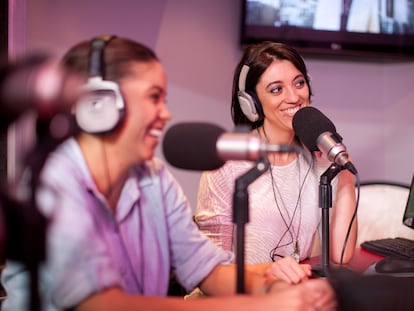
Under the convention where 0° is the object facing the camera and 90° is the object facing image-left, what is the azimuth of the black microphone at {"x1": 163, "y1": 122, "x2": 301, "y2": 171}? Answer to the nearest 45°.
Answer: approximately 90°

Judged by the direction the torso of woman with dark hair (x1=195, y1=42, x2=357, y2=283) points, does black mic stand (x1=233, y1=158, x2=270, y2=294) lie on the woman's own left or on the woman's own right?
on the woman's own right

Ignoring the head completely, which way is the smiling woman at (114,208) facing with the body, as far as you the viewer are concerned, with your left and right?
facing the viewer and to the right of the viewer

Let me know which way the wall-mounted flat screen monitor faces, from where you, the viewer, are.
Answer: facing the viewer

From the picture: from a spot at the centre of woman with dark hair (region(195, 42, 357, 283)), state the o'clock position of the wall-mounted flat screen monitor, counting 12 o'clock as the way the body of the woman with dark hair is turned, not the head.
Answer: The wall-mounted flat screen monitor is roughly at 8 o'clock from the woman with dark hair.

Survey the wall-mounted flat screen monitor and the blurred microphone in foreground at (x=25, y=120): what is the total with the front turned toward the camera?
1

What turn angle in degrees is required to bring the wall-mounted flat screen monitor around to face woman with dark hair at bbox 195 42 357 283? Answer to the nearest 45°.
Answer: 0° — it already faces them

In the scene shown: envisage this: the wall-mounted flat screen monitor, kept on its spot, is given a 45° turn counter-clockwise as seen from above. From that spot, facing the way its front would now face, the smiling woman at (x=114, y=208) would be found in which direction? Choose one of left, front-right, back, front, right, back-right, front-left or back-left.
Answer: front-right
